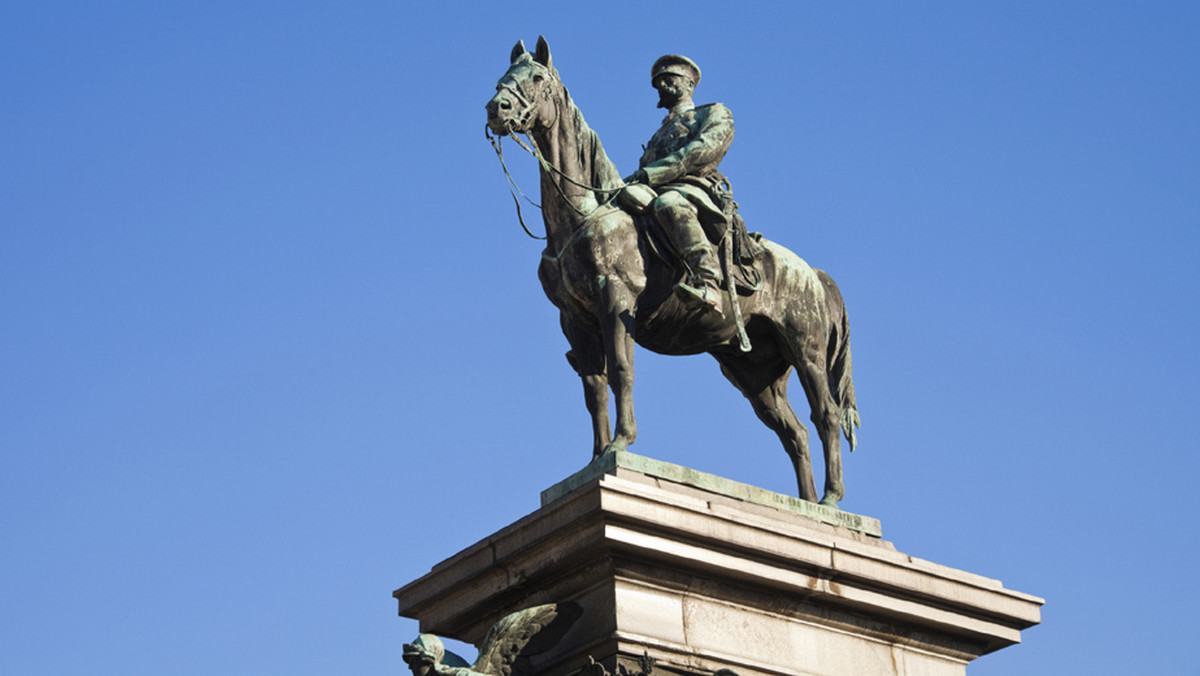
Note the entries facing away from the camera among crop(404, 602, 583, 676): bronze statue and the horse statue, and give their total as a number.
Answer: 0

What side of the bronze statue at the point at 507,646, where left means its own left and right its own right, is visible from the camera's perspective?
left

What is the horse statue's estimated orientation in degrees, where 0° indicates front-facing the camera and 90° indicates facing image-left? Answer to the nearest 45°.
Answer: approximately 45°
